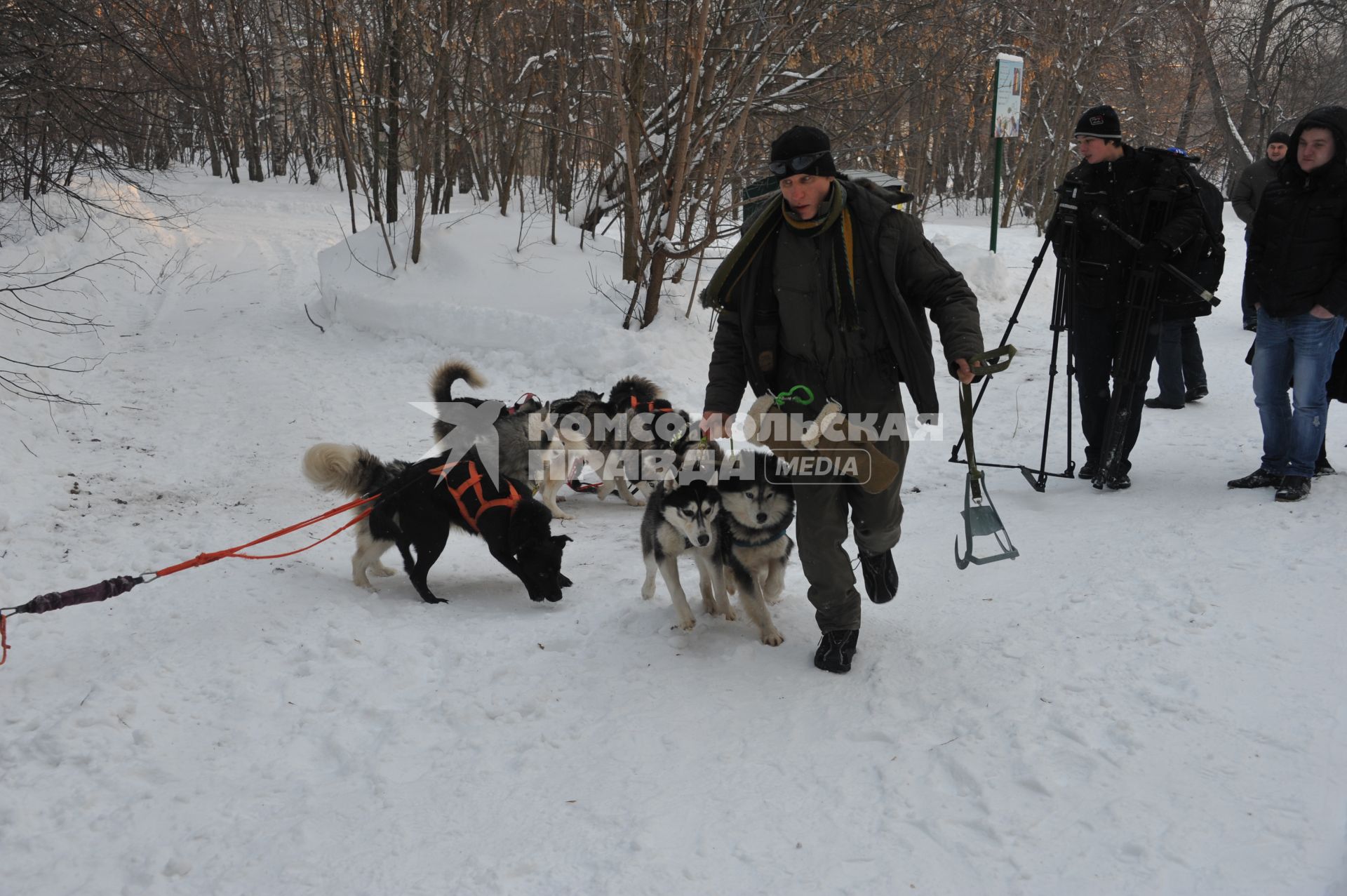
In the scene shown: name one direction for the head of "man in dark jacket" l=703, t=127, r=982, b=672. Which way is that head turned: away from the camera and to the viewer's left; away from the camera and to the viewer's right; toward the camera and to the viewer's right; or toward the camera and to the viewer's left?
toward the camera and to the viewer's left

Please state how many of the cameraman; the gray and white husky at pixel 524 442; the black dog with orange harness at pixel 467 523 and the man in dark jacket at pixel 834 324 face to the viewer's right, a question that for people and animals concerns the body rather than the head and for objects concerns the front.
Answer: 2

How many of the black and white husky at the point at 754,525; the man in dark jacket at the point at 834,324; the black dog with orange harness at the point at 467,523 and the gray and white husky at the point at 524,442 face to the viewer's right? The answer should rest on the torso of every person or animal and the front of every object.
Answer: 2

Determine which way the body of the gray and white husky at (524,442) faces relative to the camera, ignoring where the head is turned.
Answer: to the viewer's right

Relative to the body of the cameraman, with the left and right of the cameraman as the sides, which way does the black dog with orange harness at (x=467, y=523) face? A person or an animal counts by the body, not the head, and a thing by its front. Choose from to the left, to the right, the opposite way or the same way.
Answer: the opposite way

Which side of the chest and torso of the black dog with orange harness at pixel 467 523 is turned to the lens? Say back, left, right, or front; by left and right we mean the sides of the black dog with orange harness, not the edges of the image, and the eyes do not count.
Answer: right

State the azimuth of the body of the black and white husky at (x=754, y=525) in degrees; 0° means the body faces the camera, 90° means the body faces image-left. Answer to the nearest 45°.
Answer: approximately 0°
